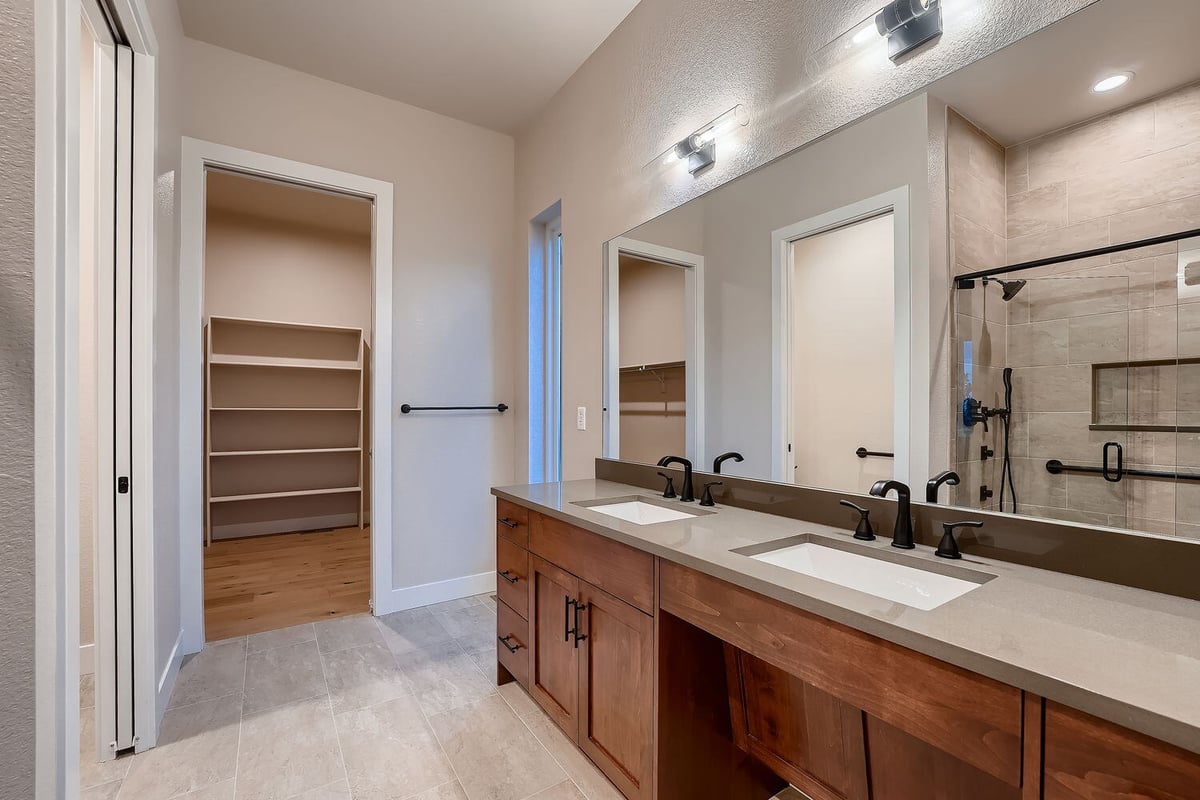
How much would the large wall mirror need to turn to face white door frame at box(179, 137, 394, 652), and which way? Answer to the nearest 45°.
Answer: approximately 45° to its right

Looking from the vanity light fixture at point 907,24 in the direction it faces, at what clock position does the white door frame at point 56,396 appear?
The white door frame is roughly at 12 o'clock from the vanity light fixture.

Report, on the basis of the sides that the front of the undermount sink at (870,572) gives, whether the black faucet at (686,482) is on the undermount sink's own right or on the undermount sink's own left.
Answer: on the undermount sink's own right

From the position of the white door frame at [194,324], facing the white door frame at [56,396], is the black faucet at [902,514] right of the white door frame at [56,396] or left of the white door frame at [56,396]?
left

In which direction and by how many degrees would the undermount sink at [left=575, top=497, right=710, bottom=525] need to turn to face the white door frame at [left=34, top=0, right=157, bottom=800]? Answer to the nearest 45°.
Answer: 0° — it already faces it

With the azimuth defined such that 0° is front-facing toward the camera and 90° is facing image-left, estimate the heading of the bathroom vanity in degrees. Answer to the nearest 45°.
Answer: approximately 45°

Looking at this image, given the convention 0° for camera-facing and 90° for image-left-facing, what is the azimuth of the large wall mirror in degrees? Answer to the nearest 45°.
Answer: approximately 45°
